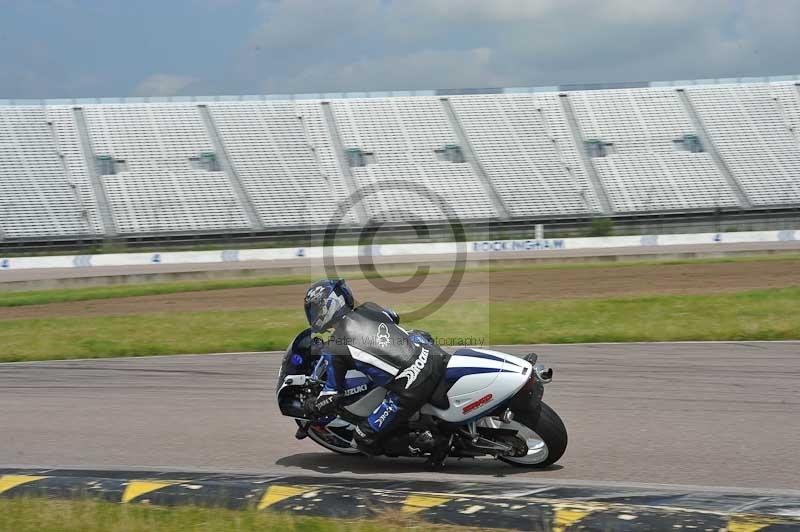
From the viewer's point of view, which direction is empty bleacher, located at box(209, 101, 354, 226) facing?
toward the camera

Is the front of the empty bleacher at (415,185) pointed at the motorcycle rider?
yes

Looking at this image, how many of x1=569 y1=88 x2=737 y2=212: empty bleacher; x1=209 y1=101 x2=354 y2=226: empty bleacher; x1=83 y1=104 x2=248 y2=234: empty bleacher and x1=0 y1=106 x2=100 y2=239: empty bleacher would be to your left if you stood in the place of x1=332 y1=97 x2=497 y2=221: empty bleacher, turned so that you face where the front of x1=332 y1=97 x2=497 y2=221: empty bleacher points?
1

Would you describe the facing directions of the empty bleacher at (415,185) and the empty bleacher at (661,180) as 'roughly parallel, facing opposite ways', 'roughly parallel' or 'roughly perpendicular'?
roughly parallel

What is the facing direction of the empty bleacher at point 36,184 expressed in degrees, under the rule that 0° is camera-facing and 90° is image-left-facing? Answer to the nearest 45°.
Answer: approximately 0°

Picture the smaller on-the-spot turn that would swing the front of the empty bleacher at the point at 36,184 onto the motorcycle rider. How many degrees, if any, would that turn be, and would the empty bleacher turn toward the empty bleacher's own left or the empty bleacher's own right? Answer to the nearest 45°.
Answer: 0° — it already faces them

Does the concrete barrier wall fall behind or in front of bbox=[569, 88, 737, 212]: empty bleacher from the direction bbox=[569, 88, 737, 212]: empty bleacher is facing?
in front

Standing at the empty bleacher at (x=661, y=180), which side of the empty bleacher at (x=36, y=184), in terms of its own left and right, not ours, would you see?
left

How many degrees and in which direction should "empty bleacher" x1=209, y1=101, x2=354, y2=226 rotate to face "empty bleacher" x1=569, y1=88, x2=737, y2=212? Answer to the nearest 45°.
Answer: approximately 90° to its left

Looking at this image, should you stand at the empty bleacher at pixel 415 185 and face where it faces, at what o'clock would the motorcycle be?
The motorcycle is roughly at 12 o'clock from the empty bleacher.

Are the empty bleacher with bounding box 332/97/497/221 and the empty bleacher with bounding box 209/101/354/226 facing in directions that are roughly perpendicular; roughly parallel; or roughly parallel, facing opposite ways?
roughly parallel

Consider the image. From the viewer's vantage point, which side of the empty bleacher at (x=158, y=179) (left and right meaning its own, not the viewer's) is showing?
front

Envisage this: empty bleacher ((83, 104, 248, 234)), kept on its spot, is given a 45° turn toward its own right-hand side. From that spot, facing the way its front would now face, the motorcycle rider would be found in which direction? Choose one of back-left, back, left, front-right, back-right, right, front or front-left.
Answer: front-left

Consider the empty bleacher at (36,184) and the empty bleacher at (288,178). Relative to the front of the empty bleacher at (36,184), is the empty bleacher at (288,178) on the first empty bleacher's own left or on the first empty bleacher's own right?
on the first empty bleacher's own left

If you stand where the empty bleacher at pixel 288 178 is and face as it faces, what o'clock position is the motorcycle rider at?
The motorcycle rider is roughly at 12 o'clock from the empty bleacher.
